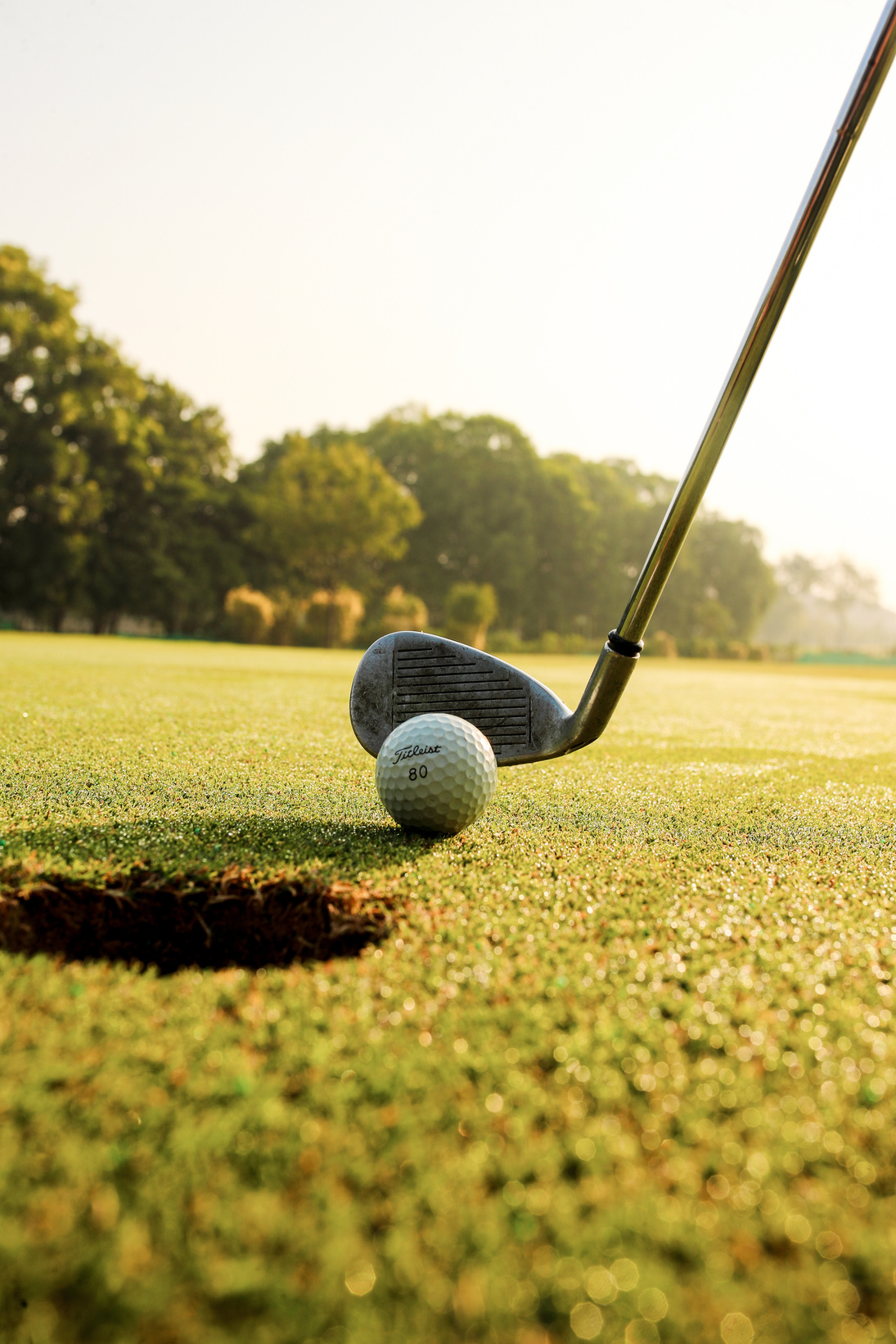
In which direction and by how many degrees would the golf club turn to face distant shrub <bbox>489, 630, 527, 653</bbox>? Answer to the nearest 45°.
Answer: approximately 180°

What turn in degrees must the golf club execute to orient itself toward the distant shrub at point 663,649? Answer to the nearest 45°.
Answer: approximately 180°

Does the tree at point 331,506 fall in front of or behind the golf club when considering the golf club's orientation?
behind

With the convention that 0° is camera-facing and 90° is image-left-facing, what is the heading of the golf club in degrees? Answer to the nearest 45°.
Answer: approximately 0°

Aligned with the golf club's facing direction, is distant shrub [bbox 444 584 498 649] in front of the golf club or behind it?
behind

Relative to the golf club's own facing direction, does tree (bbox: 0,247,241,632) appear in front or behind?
behind

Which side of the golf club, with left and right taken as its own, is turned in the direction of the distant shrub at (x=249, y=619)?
back

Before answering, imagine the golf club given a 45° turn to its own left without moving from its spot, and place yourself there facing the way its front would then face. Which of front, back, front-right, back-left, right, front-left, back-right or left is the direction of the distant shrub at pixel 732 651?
back-left

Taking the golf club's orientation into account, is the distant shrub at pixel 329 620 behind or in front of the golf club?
behind
